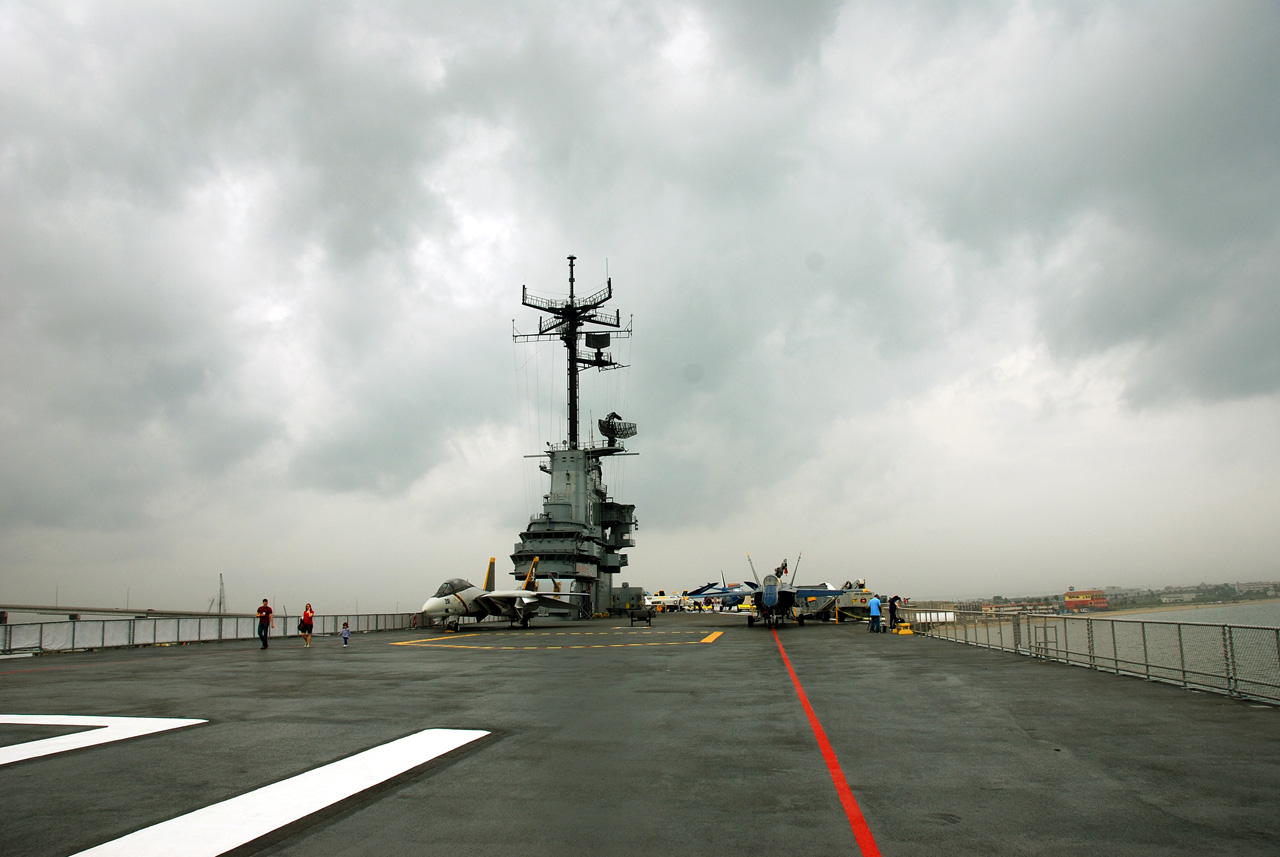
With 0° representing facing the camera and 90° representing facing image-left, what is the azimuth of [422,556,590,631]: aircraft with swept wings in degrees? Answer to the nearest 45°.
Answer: approximately 45°

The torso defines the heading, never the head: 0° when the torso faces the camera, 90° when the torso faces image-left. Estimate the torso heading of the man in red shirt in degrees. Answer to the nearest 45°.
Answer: approximately 0°

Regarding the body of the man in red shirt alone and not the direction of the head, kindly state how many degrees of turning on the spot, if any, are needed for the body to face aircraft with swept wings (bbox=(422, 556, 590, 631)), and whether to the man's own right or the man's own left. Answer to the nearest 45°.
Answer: approximately 135° to the man's own left

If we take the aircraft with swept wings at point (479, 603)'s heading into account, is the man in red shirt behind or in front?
in front

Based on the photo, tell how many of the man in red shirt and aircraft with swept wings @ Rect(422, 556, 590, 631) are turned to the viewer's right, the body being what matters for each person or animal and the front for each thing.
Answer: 0
